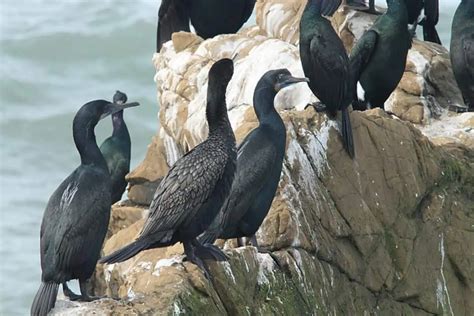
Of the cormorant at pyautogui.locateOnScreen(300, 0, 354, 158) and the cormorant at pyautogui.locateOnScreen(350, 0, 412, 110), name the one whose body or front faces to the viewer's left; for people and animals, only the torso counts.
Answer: the cormorant at pyautogui.locateOnScreen(300, 0, 354, 158)

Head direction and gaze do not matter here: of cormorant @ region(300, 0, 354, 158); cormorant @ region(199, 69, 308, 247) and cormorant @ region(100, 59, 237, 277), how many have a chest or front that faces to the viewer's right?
2

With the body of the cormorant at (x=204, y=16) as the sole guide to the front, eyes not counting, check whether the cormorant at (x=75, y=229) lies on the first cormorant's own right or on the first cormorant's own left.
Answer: on the first cormorant's own right

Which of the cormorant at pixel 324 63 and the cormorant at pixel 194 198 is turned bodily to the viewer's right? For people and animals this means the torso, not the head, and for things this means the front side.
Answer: the cormorant at pixel 194 198

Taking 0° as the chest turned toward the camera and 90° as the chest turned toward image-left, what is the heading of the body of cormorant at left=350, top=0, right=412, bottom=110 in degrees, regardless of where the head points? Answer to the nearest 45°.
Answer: approximately 315°

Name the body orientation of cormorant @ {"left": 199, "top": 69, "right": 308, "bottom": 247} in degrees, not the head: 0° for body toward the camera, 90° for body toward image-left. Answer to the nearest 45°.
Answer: approximately 270°

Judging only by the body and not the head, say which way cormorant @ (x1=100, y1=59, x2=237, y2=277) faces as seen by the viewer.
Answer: to the viewer's right

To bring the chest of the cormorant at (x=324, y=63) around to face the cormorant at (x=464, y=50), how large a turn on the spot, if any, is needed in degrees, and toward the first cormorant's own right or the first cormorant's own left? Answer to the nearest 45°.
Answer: approximately 135° to the first cormorant's own right

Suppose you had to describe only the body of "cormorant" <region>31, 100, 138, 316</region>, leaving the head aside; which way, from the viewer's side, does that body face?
to the viewer's right
